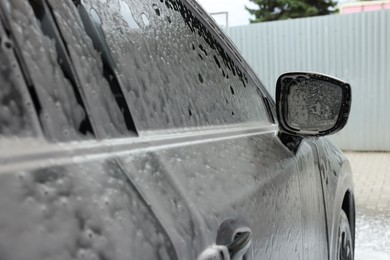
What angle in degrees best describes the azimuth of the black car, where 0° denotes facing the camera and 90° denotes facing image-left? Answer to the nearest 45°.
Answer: approximately 225°
